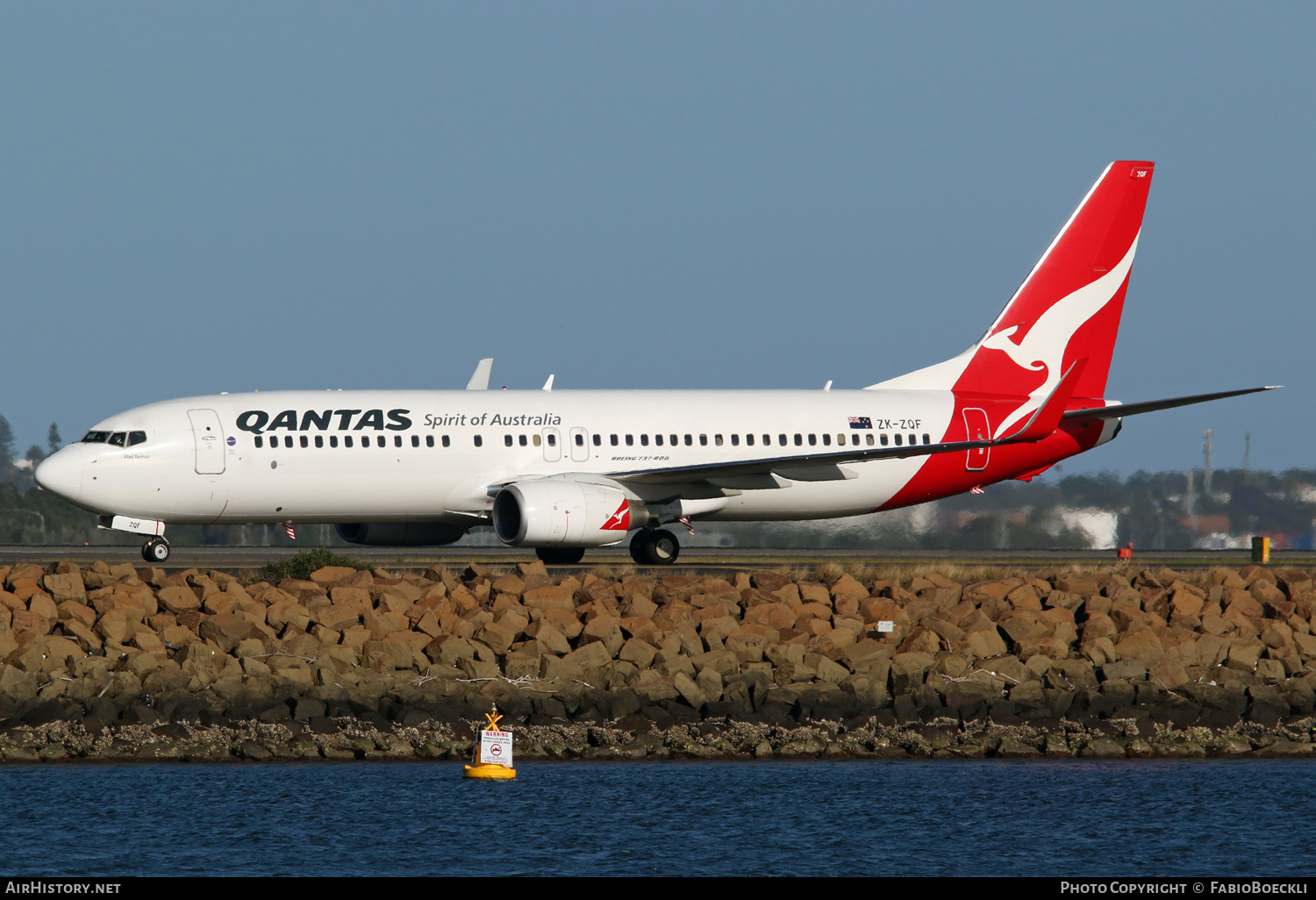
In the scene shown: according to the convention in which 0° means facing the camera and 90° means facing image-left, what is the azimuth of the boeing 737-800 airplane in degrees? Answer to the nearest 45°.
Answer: approximately 45°

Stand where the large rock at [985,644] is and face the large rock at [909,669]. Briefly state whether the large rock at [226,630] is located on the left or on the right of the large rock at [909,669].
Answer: right

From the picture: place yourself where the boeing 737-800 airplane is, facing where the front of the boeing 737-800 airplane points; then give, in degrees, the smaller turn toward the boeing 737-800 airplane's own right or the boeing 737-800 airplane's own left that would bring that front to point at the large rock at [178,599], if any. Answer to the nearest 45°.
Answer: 0° — it already faces it

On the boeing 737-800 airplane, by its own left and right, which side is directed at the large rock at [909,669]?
left

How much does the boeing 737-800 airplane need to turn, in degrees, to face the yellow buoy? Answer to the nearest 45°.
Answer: approximately 45° to its left

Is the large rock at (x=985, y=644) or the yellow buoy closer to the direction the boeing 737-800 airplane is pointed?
the yellow buoy

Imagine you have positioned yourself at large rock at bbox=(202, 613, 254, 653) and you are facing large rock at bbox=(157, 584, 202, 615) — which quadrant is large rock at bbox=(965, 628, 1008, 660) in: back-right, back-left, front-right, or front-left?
back-right

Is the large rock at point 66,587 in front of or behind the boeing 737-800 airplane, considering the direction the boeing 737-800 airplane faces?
in front

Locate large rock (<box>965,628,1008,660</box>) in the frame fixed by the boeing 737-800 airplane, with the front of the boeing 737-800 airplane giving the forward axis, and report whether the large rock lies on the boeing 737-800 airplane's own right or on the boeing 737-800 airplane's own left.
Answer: on the boeing 737-800 airplane's own left

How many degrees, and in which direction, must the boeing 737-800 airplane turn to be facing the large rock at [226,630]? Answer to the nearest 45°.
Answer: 0° — it already faces it
